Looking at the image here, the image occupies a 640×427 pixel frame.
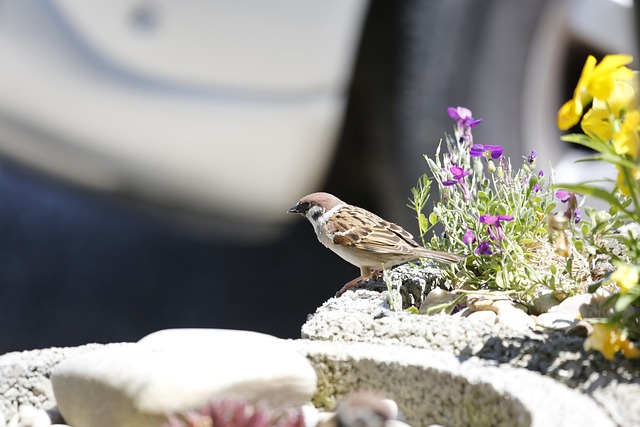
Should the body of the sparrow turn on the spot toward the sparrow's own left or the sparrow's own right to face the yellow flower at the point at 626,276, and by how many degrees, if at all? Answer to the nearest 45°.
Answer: approximately 135° to the sparrow's own left

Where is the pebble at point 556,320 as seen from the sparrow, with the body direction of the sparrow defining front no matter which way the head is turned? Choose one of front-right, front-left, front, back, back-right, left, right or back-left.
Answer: back-left

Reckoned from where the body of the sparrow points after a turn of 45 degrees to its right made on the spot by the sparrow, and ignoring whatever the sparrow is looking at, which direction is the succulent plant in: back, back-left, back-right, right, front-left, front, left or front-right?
back-left

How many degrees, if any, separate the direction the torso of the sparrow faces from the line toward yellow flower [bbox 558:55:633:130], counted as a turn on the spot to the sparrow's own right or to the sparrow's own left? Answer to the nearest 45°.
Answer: approximately 135° to the sparrow's own left

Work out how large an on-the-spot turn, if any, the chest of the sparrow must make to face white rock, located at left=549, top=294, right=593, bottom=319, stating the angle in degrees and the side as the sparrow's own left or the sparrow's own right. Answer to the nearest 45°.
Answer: approximately 135° to the sparrow's own left

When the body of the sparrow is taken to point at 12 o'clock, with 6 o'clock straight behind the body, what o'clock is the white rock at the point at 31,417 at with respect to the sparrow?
The white rock is roughly at 10 o'clock from the sparrow.

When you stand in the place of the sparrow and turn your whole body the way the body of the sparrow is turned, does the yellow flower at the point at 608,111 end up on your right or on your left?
on your left

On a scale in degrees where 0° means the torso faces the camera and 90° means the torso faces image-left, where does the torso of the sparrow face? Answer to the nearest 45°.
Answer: approximately 90°

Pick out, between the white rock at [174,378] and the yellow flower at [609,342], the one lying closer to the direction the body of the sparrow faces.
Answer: the white rock
